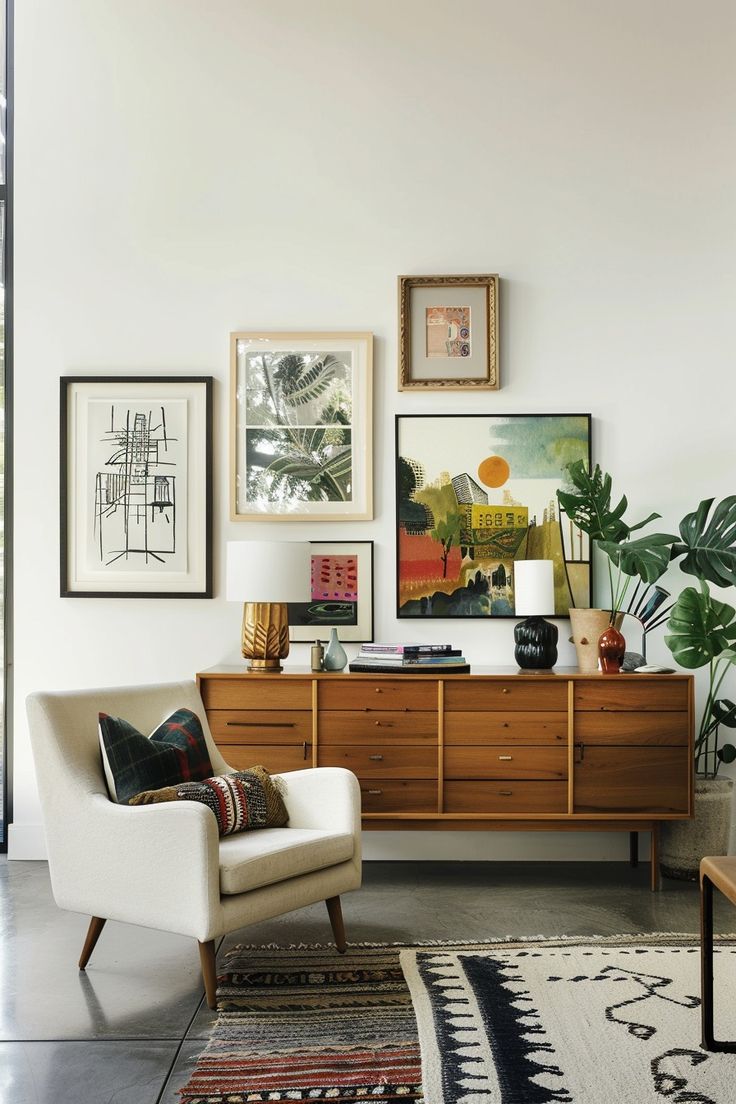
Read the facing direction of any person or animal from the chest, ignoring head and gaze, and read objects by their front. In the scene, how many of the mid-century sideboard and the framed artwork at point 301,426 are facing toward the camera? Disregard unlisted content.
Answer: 2

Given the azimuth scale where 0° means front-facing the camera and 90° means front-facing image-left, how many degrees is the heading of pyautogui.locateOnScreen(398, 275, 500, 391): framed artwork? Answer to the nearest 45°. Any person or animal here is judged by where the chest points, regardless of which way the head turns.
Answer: approximately 0°

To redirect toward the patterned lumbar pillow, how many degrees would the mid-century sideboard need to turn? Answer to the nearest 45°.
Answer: approximately 45° to its right

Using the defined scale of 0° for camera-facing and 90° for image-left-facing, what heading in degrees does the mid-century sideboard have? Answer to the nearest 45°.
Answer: approximately 0°

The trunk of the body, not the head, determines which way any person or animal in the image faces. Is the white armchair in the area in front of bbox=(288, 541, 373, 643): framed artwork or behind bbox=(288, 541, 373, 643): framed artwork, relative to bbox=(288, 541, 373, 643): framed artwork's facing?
in front

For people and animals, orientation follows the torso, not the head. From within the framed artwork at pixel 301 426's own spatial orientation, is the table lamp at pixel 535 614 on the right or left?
on its left

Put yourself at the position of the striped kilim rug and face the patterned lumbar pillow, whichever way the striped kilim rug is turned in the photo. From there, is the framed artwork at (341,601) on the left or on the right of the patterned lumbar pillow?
right

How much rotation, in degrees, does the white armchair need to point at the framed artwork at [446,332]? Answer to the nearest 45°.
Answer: approximately 90° to its left
